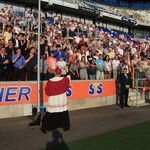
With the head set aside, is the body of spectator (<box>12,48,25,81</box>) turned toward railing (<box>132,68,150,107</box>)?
no

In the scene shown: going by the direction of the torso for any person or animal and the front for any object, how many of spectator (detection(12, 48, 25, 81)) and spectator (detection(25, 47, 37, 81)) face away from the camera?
0

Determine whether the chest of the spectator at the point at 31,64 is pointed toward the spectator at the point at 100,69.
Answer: no

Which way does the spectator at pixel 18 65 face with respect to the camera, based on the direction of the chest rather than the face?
toward the camera
